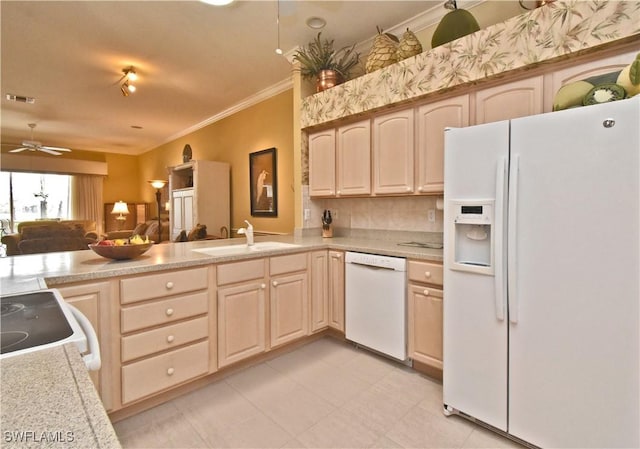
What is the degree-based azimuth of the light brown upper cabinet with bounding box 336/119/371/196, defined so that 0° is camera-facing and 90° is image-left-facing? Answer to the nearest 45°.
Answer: approximately 45°

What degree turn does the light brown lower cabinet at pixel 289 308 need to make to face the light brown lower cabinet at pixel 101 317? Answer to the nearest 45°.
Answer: approximately 90° to its right

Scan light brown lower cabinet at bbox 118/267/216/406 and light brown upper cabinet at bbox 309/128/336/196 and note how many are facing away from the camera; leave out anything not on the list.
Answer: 0

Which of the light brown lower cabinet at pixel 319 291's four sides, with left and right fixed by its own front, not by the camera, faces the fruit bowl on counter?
right

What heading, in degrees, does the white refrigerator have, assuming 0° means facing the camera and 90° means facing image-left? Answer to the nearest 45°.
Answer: approximately 45°

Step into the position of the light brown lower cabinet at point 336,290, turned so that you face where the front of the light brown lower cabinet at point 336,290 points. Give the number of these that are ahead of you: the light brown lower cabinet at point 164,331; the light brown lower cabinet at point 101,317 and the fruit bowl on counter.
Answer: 3
